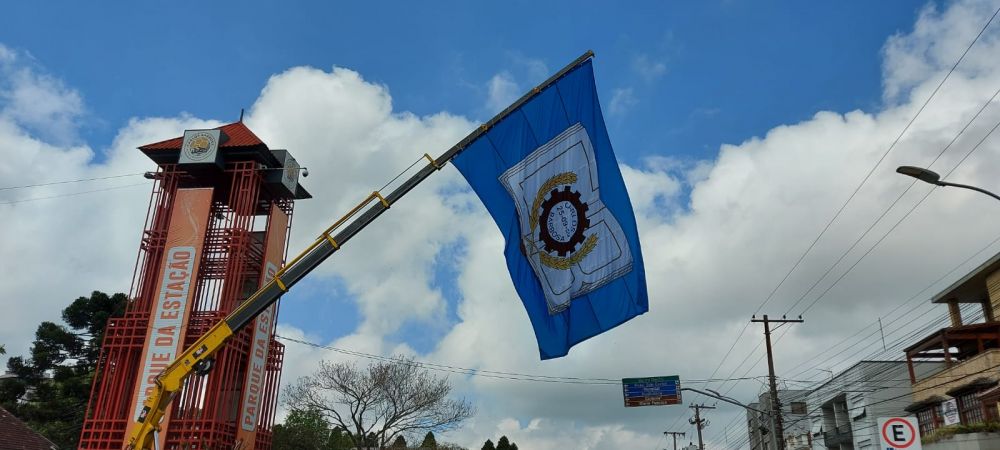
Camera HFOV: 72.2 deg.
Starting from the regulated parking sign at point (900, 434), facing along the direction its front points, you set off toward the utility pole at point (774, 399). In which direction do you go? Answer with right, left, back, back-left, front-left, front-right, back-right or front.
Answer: back

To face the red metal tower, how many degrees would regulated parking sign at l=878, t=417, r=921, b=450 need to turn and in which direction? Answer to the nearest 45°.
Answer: approximately 90° to its right

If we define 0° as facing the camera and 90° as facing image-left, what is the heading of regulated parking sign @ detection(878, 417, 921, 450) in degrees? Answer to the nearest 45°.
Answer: approximately 0°
